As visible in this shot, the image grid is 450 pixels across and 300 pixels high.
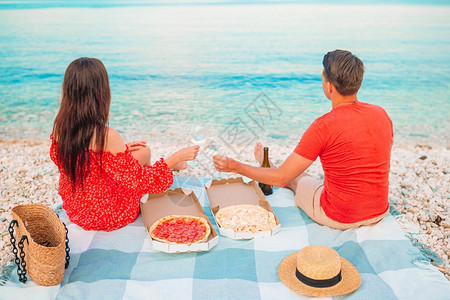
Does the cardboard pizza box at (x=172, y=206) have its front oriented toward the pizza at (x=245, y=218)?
no

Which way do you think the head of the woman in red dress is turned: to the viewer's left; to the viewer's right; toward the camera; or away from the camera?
away from the camera

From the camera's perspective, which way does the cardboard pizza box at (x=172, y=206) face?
toward the camera

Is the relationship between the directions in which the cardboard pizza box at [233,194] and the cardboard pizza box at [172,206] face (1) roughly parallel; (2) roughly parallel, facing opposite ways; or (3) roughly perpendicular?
roughly parallel

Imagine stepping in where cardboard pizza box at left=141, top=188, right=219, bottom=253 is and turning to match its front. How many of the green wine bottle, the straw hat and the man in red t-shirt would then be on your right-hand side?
0

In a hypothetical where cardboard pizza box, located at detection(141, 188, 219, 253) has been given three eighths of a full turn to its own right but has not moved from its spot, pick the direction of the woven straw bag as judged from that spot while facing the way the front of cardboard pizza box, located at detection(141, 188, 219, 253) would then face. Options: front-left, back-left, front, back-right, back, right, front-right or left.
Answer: left

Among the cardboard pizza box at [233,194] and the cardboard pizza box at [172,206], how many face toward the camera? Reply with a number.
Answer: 2

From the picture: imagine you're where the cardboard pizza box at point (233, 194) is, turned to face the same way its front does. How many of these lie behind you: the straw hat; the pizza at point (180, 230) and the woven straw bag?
0

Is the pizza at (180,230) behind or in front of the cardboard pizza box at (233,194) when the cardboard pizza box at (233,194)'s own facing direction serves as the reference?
in front

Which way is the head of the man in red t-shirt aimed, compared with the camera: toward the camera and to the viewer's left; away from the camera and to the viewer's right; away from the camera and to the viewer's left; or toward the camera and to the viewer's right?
away from the camera and to the viewer's left

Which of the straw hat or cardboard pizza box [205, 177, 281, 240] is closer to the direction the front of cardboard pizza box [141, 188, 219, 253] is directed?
the straw hat

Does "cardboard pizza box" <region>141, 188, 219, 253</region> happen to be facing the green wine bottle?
no

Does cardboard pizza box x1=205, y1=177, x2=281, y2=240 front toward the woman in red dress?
no

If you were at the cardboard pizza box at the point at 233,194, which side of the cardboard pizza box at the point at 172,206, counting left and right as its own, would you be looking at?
left
